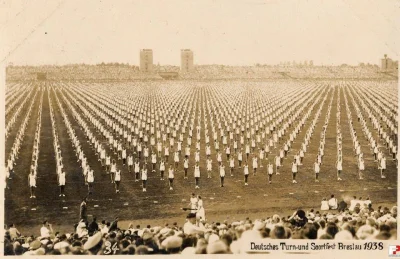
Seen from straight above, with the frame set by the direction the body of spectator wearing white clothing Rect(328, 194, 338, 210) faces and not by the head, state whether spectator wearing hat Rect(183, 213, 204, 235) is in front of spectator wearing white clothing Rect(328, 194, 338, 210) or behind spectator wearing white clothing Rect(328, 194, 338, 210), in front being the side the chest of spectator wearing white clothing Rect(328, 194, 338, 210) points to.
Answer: behind

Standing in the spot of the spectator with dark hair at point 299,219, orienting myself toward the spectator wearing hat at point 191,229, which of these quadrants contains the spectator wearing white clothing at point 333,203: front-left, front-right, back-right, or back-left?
back-right

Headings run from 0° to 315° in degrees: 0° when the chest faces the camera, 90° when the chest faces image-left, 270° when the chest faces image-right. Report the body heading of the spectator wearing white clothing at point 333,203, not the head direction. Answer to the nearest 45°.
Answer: approximately 180°

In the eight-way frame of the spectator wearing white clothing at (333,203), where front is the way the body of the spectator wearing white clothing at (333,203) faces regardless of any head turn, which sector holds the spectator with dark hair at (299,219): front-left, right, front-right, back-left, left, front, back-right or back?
back
